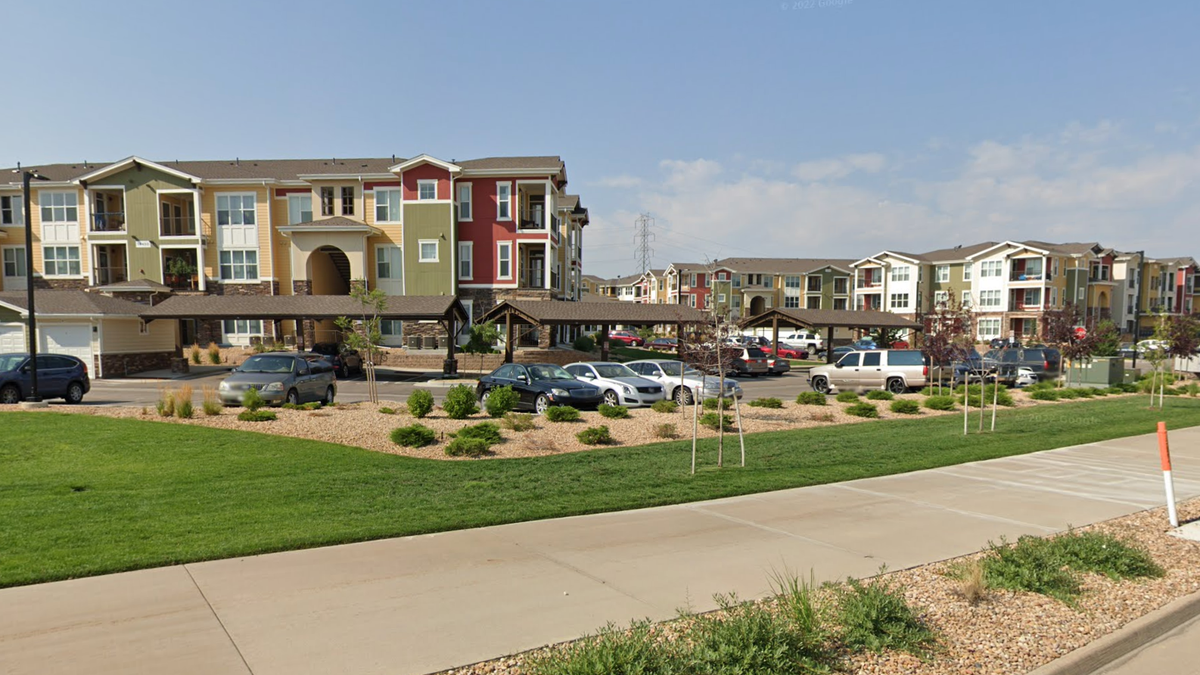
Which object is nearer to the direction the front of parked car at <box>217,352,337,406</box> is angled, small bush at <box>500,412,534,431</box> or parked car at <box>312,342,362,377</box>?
the small bush

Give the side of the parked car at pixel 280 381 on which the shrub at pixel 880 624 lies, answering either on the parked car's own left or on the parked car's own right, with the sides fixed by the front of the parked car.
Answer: on the parked car's own left

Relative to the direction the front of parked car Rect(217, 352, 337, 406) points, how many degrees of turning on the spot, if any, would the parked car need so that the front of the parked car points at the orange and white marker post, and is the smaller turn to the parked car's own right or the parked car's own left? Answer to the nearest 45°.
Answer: approximately 90° to the parked car's own left

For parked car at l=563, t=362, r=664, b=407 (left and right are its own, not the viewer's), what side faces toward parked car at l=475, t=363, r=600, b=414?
right

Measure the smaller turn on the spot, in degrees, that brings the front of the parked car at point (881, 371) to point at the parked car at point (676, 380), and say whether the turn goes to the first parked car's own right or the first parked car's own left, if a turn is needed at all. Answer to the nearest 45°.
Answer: approximately 45° to the first parked car's own left

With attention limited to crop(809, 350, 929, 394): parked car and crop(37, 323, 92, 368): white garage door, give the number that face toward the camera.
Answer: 1
